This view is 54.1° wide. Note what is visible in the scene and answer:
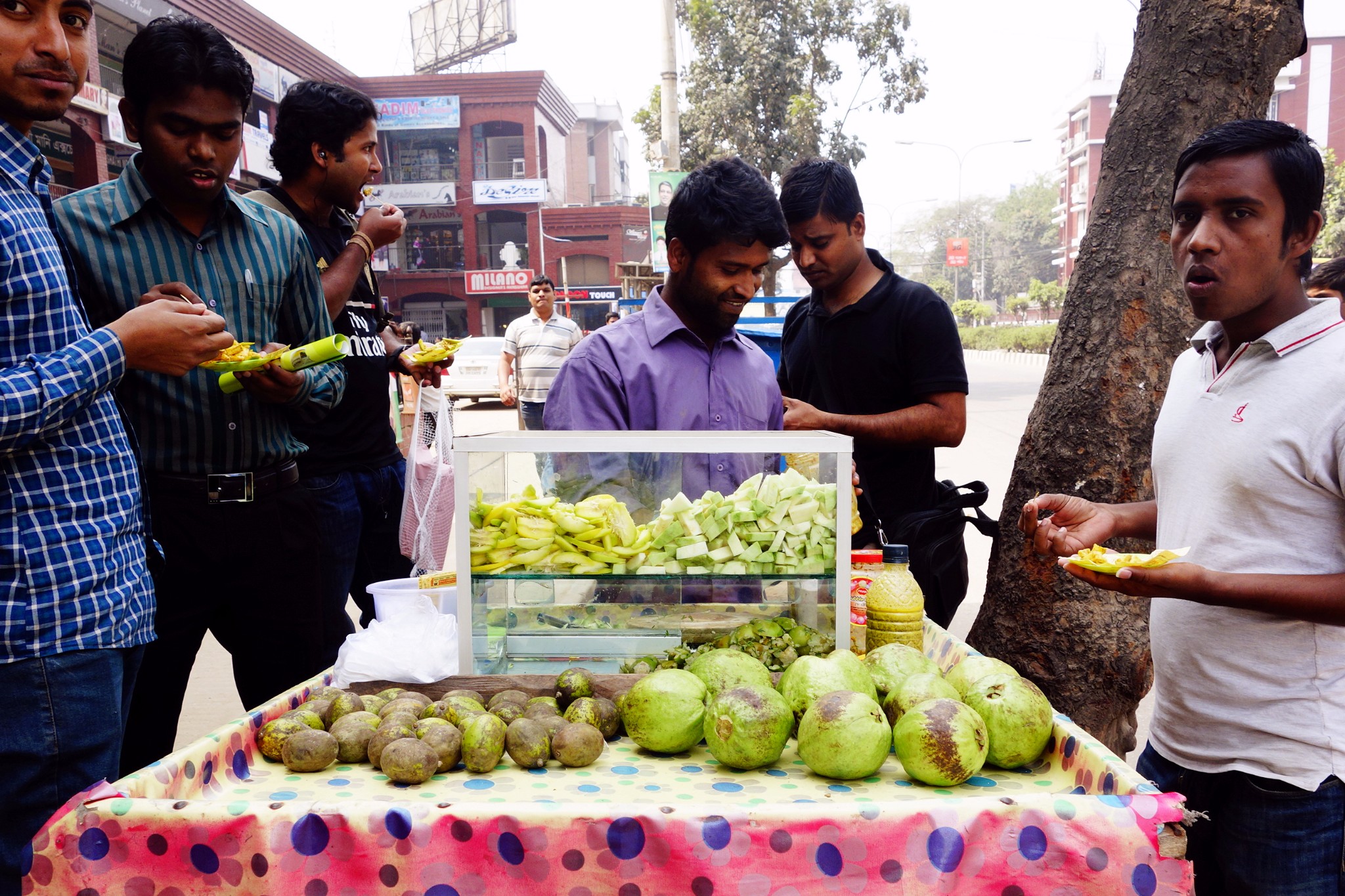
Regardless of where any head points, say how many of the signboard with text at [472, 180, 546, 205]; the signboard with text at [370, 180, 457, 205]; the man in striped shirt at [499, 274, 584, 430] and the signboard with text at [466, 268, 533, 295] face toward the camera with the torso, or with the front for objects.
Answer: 4

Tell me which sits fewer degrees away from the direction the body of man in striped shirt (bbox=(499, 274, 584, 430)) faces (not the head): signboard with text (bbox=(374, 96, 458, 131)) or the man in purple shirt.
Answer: the man in purple shirt

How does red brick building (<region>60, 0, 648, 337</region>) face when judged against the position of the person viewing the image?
facing the viewer

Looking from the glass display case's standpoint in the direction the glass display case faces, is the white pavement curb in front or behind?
behind

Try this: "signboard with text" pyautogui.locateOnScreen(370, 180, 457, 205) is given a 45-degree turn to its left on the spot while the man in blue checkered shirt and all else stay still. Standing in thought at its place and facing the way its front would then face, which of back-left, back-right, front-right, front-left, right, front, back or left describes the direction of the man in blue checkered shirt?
front-right

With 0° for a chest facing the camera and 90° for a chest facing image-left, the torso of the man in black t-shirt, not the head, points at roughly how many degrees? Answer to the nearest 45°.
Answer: approximately 315°

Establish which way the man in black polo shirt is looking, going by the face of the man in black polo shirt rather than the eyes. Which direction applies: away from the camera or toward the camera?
toward the camera

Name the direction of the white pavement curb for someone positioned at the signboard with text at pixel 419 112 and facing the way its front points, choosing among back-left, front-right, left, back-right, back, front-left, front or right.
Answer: left

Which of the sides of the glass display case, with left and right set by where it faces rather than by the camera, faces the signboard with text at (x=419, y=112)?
back

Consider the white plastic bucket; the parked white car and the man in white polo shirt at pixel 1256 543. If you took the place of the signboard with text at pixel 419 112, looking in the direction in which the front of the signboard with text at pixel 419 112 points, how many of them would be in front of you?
3

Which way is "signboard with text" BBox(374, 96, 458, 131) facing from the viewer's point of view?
toward the camera

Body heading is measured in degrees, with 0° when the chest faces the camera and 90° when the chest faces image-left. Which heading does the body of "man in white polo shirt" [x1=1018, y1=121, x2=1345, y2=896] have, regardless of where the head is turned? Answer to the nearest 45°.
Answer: approximately 45°

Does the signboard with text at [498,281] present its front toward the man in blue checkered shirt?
yes

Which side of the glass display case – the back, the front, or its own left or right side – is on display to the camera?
front

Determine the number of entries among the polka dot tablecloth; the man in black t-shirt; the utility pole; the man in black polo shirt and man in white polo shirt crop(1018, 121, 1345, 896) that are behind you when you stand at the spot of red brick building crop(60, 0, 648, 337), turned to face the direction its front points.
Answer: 0

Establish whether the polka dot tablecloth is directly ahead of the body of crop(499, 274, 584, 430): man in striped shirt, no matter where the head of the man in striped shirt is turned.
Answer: yes

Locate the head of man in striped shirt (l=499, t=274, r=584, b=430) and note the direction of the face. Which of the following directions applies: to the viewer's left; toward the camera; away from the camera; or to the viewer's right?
toward the camera

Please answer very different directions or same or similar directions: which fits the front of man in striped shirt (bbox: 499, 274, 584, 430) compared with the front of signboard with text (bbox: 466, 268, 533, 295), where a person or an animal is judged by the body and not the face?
same or similar directions

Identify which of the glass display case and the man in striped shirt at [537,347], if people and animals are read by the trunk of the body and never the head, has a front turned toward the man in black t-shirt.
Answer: the man in striped shirt
